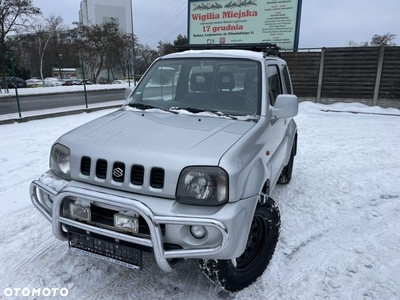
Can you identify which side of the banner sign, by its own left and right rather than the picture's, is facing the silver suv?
front

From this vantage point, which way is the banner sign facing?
toward the camera

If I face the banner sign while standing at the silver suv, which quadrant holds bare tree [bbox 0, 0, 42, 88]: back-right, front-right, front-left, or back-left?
front-left

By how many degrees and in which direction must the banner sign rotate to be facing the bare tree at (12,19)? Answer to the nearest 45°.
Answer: approximately 135° to its right

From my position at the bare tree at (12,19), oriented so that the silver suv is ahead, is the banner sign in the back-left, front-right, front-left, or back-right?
front-left

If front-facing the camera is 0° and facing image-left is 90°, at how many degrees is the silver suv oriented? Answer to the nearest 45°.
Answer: approximately 45°

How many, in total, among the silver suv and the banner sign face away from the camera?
0

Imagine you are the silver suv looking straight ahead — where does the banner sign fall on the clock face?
The banner sign is roughly at 5 o'clock from the silver suv.
